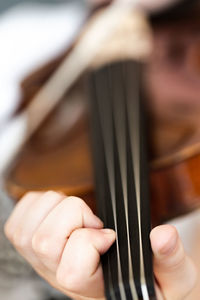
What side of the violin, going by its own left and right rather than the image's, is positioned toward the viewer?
front
